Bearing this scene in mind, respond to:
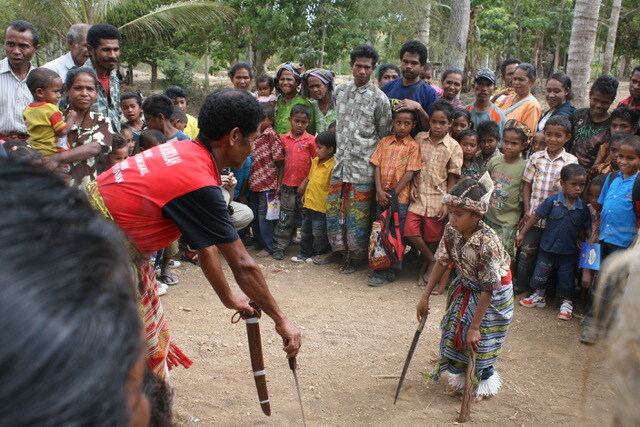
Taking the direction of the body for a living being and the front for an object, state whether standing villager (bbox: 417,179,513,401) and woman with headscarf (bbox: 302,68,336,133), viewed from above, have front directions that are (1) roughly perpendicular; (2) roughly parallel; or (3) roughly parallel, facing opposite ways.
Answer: roughly parallel

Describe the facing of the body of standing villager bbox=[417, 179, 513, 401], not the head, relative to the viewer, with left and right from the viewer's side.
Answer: facing the viewer and to the left of the viewer

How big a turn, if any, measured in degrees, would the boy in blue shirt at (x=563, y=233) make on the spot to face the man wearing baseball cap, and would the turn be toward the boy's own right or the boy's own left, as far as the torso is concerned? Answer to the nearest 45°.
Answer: approximately 135° to the boy's own right

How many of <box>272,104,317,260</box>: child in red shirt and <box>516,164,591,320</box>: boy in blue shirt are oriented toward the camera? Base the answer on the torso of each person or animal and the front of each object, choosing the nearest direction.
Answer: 2

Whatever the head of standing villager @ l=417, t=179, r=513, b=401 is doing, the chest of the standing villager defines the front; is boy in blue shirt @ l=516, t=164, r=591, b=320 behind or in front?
behind

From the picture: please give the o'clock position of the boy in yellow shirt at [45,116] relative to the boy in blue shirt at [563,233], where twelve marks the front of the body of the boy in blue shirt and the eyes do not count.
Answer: The boy in yellow shirt is roughly at 2 o'clock from the boy in blue shirt.

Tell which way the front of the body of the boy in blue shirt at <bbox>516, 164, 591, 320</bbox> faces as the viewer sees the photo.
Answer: toward the camera

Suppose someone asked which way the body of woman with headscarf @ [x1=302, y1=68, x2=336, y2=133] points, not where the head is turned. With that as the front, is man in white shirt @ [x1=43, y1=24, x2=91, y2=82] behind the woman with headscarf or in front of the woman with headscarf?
in front

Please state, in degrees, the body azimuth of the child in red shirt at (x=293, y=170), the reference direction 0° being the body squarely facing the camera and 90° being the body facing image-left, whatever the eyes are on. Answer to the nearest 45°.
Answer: approximately 0°

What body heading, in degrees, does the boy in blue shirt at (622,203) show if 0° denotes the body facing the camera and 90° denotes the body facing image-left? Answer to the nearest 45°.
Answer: approximately 45°
